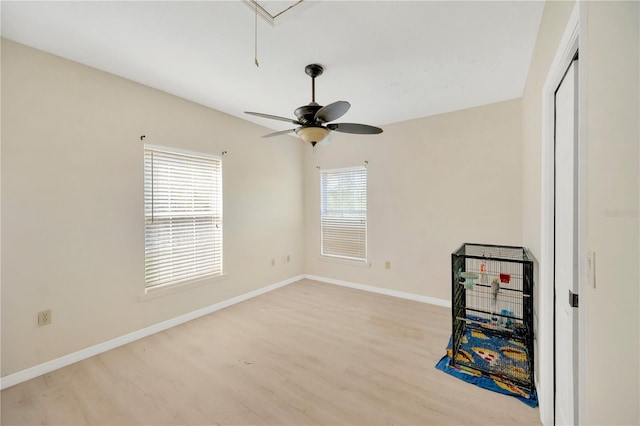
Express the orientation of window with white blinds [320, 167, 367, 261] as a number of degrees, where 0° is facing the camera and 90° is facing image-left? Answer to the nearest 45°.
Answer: approximately 45°

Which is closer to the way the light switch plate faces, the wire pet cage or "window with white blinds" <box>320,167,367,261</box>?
the window with white blinds

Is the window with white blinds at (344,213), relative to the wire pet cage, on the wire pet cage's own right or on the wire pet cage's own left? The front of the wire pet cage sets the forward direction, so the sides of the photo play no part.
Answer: on the wire pet cage's own right

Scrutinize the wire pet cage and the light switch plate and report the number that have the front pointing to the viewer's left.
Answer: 1

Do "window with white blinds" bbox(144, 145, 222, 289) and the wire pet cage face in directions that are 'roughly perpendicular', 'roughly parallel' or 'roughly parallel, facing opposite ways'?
roughly perpendicular

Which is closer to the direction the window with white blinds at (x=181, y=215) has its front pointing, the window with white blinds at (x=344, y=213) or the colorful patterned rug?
the colorful patterned rug

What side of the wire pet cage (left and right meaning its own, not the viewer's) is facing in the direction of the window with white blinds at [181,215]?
right

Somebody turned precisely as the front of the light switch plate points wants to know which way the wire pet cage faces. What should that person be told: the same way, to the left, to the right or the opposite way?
to the left

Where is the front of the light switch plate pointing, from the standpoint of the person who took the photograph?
facing to the left of the viewer
